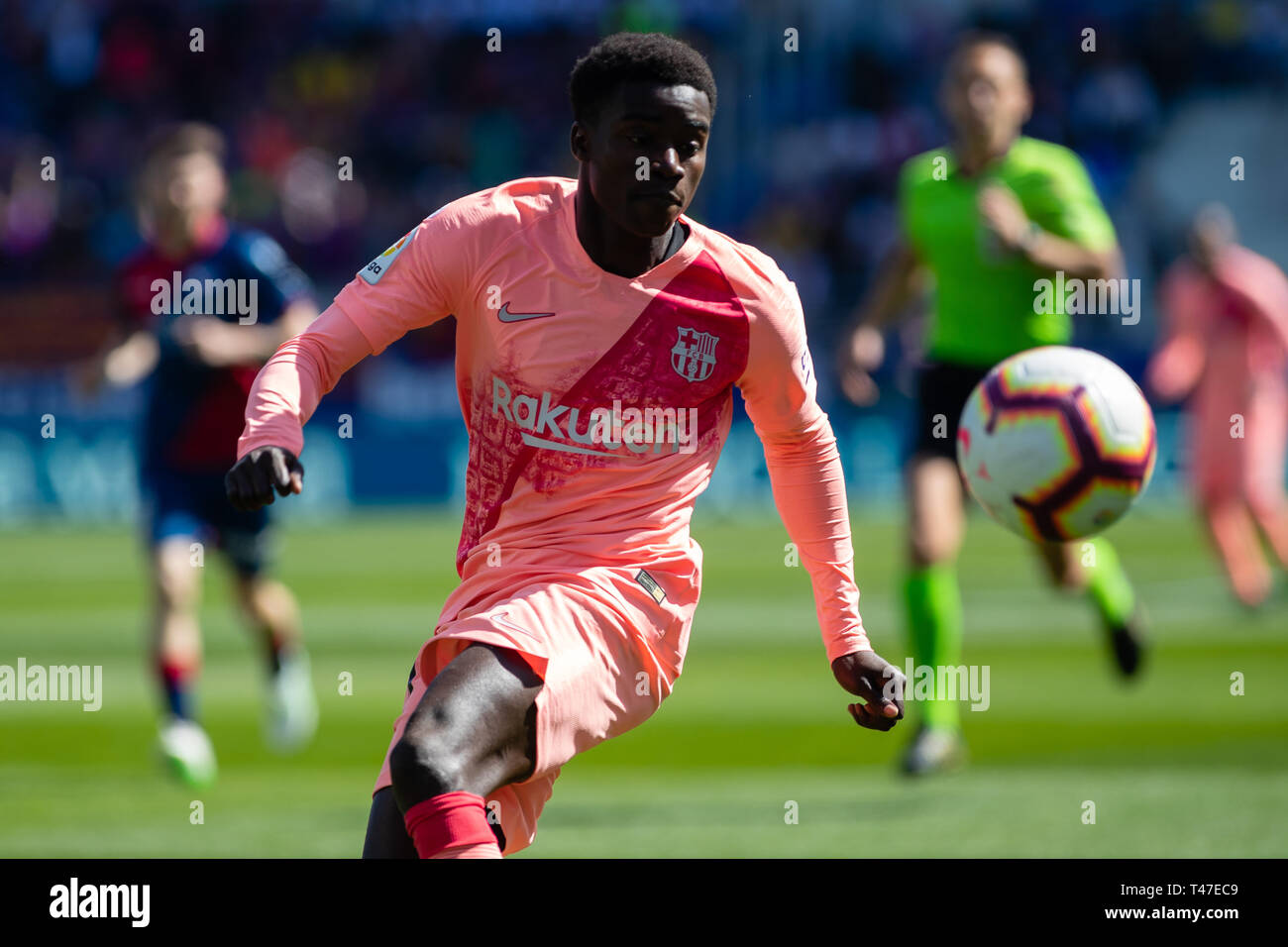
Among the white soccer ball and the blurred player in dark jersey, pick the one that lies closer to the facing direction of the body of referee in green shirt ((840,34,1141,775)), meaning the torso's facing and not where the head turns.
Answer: the white soccer ball

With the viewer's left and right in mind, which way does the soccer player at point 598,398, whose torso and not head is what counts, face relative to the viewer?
facing the viewer

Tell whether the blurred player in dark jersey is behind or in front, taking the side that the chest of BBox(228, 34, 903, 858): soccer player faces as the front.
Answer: behind

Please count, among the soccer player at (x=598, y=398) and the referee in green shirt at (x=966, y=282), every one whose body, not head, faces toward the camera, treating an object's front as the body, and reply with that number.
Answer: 2

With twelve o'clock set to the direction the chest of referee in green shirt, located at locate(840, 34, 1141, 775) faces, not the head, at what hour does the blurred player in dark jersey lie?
The blurred player in dark jersey is roughly at 3 o'clock from the referee in green shirt.

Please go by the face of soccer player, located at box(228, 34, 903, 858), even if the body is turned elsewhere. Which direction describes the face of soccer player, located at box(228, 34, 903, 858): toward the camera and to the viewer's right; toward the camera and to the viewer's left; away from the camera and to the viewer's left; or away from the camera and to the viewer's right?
toward the camera and to the viewer's right

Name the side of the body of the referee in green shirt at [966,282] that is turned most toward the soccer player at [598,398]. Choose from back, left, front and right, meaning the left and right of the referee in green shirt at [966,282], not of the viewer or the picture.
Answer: front

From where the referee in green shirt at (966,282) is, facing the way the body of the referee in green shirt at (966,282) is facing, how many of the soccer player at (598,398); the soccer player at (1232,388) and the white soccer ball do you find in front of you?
2

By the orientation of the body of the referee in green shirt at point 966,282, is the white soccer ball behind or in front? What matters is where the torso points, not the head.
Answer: in front

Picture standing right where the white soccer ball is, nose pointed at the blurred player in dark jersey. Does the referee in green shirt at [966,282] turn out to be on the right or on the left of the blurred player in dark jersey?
right

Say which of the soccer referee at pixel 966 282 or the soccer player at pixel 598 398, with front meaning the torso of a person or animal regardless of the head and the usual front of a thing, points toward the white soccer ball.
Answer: the soccer referee at pixel 966 282

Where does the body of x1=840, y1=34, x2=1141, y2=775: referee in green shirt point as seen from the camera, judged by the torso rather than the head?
toward the camera
